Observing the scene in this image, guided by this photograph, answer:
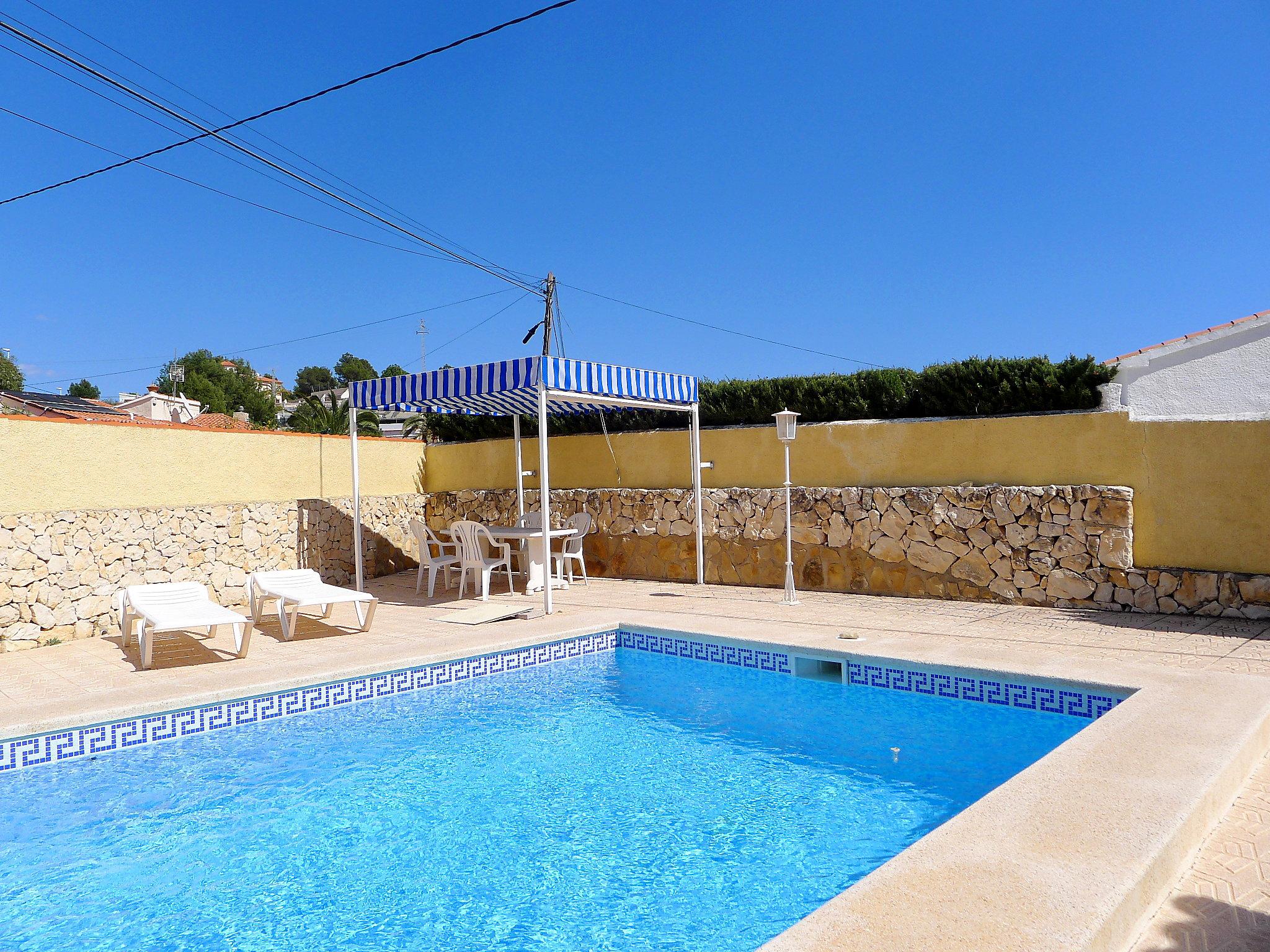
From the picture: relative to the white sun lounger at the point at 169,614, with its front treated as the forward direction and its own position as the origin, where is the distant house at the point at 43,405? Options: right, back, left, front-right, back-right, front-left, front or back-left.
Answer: back-left

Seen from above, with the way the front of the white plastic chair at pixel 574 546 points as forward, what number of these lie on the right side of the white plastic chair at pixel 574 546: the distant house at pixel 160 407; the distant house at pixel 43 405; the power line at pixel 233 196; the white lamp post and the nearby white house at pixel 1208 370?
3

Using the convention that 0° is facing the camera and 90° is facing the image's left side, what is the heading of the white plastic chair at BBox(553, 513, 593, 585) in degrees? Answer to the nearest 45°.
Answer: approximately 45°

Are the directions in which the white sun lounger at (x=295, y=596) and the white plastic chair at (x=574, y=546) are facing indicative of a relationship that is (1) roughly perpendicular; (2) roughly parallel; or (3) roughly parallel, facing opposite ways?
roughly perpendicular

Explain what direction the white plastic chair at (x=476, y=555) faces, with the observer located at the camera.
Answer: facing away from the viewer and to the right of the viewer

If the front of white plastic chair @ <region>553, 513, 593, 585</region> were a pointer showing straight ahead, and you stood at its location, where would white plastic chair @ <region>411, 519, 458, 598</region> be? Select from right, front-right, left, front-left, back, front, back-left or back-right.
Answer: front-right

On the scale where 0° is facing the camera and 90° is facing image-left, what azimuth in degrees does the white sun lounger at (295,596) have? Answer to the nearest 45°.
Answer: approximately 315°
